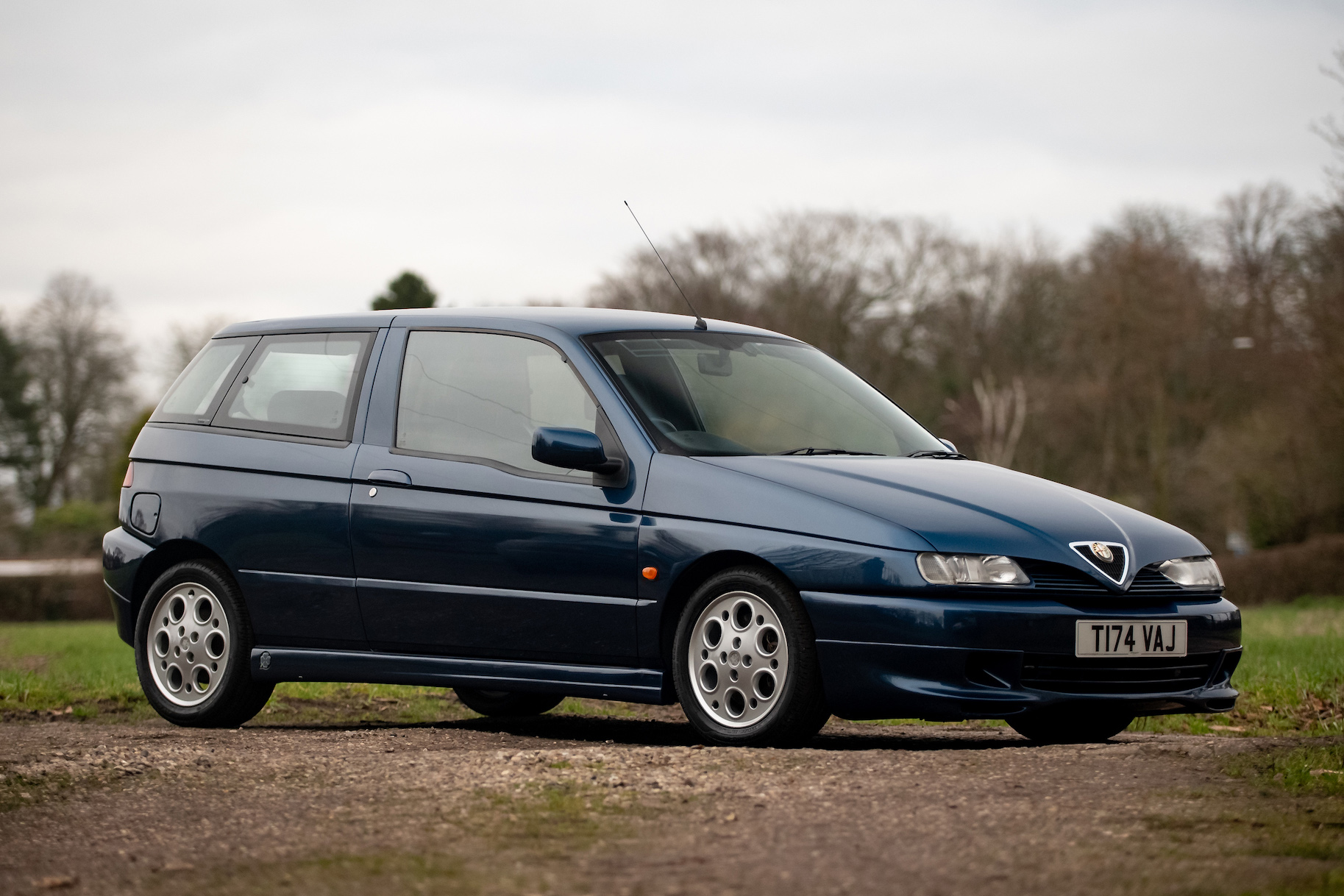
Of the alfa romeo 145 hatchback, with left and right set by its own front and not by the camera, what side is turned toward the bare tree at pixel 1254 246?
left

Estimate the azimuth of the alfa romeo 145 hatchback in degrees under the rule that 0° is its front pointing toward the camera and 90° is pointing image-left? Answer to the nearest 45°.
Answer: approximately 315°

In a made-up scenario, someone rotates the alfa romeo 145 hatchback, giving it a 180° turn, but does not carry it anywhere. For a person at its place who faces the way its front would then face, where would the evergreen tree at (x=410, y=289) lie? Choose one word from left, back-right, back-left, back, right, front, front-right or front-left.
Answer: front-right
